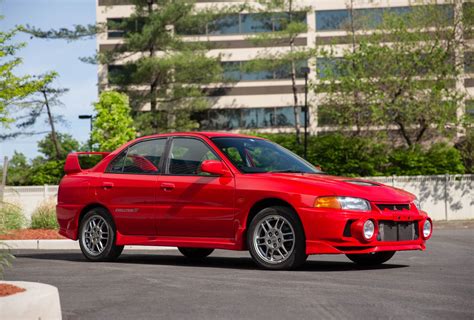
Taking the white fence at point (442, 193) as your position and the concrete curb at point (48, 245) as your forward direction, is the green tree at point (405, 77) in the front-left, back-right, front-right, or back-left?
back-right

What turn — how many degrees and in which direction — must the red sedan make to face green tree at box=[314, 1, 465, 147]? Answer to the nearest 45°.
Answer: approximately 135° to its left

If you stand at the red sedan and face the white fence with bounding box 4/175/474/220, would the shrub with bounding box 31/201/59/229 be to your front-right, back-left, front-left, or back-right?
front-left

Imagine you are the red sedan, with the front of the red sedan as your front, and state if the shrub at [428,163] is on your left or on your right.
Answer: on your left

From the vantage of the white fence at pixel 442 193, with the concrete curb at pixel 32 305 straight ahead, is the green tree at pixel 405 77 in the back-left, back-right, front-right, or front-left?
back-right

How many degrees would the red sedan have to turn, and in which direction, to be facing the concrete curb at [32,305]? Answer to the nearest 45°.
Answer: approximately 45° to its right

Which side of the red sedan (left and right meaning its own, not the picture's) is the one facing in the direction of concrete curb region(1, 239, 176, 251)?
back

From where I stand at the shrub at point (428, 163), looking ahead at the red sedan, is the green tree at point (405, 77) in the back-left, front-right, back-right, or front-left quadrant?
back-right

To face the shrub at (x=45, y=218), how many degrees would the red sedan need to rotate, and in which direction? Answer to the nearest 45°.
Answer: approximately 180°
